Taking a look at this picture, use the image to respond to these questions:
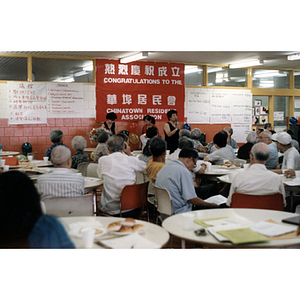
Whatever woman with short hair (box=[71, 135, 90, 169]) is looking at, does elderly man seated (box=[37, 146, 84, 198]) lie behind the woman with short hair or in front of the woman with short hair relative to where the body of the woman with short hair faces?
behind

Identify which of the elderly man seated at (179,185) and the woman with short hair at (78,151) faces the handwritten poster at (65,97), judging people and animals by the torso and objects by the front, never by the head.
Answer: the woman with short hair

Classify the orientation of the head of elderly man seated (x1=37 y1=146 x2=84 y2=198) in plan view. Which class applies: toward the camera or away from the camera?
away from the camera

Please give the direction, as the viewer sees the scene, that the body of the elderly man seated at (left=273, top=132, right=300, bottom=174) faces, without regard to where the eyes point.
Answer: to the viewer's left

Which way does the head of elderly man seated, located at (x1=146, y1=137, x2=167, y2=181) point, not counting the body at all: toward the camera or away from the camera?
away from the camera

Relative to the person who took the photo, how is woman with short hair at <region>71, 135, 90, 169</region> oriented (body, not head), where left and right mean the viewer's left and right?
facing away from the viewer

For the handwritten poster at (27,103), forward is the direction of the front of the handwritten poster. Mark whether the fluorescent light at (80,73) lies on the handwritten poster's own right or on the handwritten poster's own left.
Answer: on the handwritten poster's own left

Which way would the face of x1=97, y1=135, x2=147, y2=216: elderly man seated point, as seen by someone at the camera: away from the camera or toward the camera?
away from the camera

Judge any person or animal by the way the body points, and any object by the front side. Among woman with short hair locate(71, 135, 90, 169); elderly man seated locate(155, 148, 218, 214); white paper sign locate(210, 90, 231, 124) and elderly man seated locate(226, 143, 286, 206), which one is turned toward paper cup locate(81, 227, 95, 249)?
the white paper sign

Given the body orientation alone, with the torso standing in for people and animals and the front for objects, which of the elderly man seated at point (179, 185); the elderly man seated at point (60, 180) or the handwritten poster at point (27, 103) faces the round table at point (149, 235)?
the handwritten poster

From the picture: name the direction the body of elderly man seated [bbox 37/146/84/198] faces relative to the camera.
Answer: away from the camera

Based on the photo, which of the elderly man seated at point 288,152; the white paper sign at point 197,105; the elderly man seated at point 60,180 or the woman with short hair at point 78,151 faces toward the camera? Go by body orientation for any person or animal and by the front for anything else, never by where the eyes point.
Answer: the white paper sign
